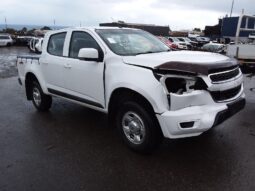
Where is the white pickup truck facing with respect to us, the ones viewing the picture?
facing the viewer and to the right of the viewer
